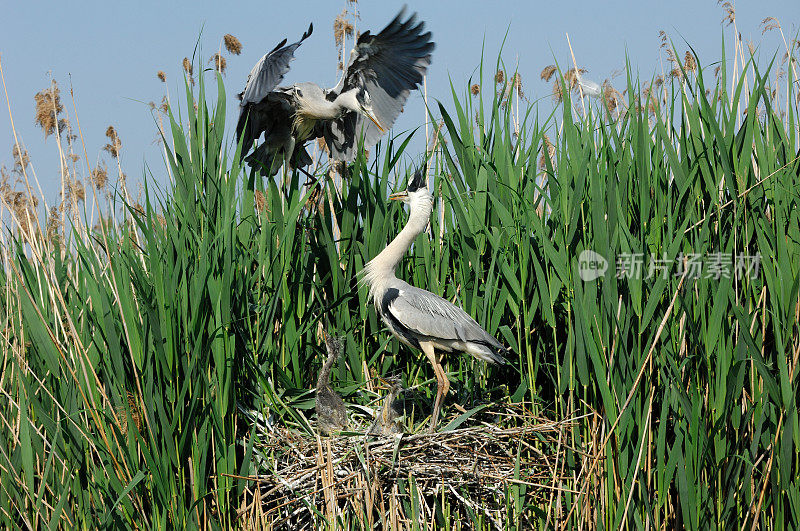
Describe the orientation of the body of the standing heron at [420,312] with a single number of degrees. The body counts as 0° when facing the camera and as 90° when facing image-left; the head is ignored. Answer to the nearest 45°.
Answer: approximately 90°

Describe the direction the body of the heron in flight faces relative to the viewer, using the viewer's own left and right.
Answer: facing the viewer and to the right of the viewer

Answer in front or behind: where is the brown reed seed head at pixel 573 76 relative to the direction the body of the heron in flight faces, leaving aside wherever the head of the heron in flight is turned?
in front

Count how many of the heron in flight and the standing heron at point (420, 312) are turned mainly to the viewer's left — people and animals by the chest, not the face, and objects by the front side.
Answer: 1
